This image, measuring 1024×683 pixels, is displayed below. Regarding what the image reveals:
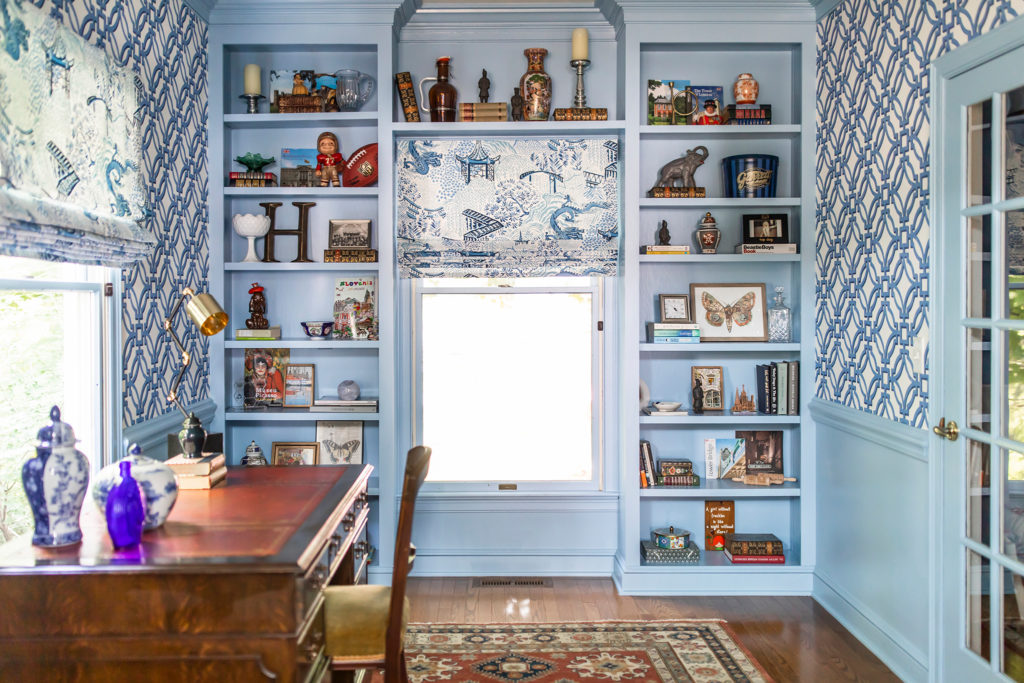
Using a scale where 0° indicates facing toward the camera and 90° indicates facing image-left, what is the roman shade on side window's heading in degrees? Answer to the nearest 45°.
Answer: approximately 315°

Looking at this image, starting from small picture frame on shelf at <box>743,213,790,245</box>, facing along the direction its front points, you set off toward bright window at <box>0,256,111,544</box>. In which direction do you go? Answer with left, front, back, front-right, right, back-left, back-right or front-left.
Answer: front-right

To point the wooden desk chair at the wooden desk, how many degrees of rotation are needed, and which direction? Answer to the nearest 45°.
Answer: approximately 45° to its left

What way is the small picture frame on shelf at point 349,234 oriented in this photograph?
toward the camera

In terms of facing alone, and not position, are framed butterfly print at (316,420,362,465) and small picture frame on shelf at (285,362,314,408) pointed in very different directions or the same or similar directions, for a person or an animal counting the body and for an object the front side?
same or similar directions

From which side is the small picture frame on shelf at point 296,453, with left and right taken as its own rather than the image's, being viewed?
front

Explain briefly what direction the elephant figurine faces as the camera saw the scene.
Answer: facing to the right of the viewer

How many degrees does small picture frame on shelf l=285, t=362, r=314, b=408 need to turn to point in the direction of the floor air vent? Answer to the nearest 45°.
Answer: approximately 90° to its left

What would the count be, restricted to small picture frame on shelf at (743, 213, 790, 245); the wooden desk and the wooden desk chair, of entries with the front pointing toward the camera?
1

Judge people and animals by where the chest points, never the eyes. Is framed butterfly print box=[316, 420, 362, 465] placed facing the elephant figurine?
no

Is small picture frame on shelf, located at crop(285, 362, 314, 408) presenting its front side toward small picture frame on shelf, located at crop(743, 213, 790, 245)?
no

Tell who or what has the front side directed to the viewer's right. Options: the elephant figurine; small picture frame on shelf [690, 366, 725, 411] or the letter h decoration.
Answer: the elephant figurine

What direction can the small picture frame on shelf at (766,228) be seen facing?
toward the camera

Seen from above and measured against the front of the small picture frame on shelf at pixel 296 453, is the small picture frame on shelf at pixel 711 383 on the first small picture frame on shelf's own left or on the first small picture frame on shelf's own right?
on the first small picture frame on shelf's own left

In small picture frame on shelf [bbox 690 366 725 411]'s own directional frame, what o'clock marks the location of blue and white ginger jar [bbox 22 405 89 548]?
The blue and white ginger jar is roughly at 1 o'clock from the small picture frame on shelf.

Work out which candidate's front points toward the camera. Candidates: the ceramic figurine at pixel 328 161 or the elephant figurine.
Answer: the ceramic figurine

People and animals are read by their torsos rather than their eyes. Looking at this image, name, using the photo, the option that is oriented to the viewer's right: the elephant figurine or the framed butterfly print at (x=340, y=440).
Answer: the elephant figurine
